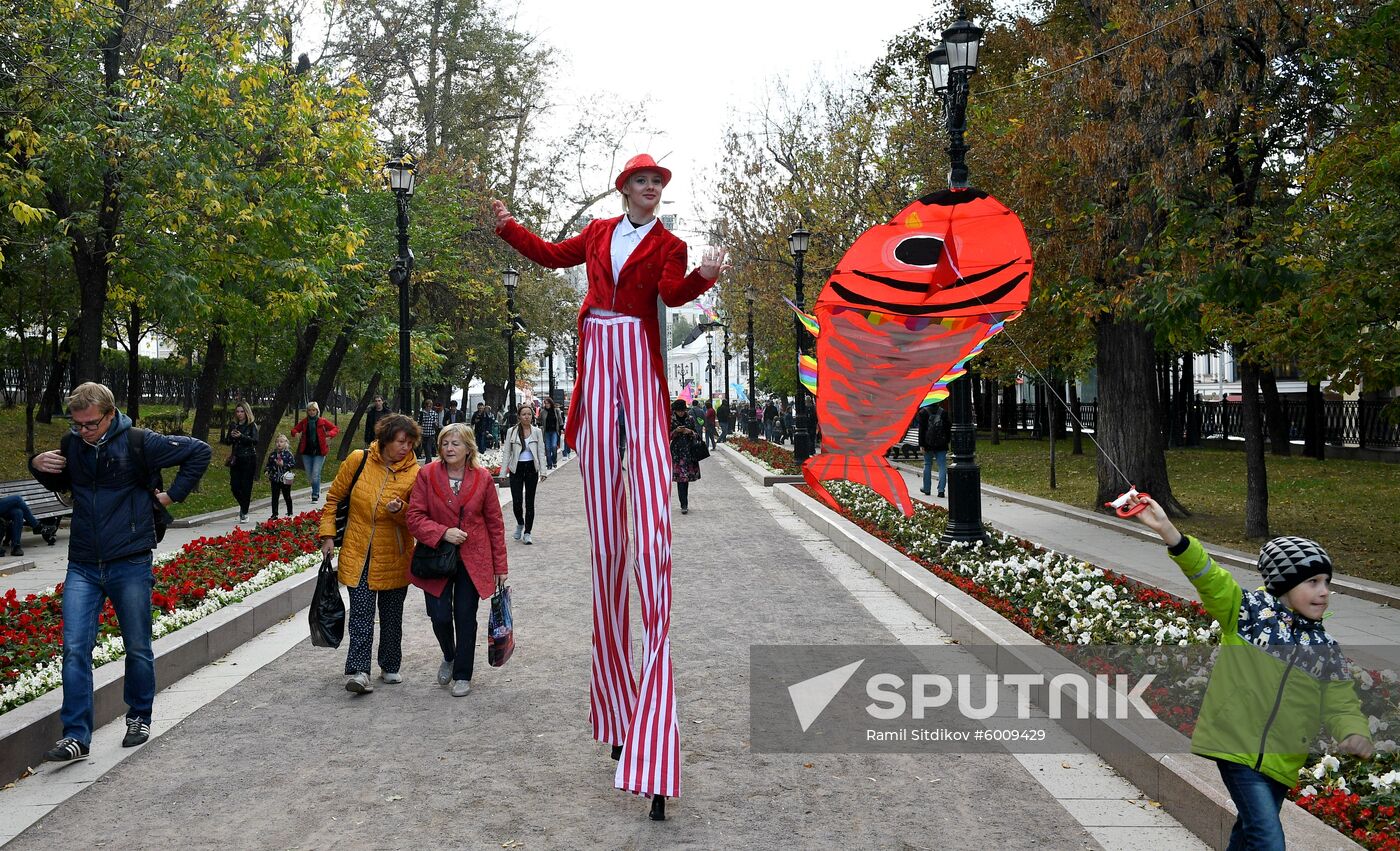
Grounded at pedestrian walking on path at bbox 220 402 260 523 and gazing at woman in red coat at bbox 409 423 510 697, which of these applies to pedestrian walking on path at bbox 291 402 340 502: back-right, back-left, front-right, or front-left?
back-left

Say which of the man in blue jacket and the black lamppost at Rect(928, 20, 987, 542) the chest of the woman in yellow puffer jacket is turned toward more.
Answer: the man in blue jacket

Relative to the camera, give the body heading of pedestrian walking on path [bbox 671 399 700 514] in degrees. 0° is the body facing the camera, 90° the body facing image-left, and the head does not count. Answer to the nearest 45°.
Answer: approximately 0°

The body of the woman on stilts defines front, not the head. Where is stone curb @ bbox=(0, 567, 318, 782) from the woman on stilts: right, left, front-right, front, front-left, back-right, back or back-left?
back-right

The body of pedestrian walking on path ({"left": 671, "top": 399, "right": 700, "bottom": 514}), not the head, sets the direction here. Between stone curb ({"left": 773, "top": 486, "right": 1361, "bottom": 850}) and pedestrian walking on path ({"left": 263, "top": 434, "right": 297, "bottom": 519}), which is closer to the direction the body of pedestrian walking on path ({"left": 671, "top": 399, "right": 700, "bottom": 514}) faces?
the stone curb

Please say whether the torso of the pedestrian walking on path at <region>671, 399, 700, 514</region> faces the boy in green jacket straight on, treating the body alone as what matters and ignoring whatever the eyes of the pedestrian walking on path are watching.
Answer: yes

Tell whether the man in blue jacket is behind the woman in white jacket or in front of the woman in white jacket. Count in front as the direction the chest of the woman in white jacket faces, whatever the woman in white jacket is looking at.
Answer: in front

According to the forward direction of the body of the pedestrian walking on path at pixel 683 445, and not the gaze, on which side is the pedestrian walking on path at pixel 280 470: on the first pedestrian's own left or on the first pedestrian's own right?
on the first pedestrian's own right

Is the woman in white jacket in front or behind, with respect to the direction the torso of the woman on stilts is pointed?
behind

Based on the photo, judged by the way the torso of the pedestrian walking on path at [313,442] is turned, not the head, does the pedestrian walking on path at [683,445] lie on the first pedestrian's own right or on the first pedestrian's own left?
on the first pedestrian's own left

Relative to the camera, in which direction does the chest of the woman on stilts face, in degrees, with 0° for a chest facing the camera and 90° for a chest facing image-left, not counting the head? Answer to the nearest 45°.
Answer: approximately 0°
